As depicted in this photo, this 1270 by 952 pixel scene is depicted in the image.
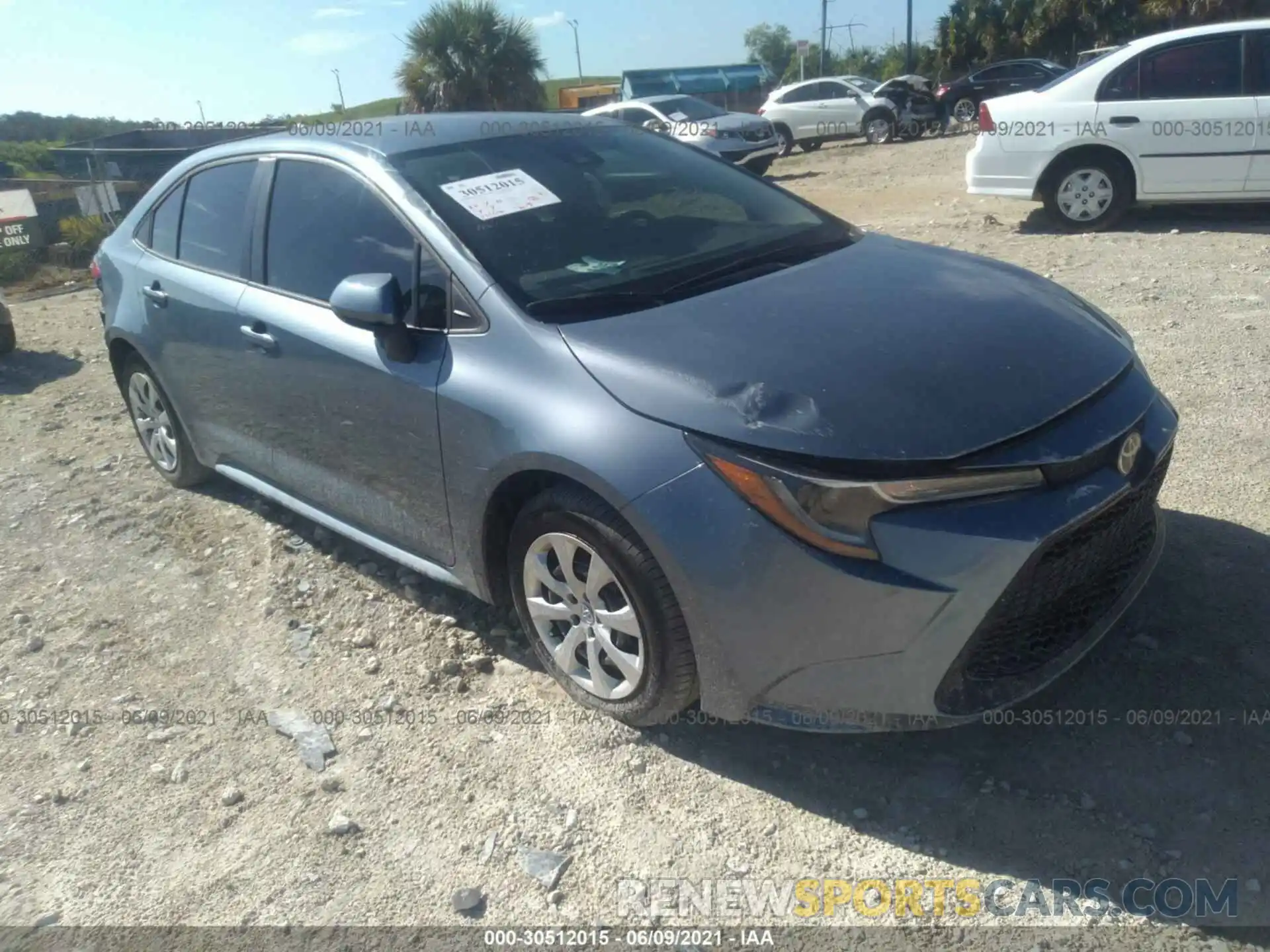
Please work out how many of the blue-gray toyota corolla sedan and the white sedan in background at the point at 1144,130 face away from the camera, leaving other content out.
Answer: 0

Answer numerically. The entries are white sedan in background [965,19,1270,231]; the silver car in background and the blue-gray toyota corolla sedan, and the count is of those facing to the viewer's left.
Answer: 0

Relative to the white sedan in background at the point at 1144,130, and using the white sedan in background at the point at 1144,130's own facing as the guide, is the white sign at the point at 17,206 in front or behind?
behind

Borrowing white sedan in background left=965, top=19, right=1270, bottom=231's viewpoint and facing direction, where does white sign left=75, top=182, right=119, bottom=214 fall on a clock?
The white sign is roughly at 6 o'clock from the white sedan in background.

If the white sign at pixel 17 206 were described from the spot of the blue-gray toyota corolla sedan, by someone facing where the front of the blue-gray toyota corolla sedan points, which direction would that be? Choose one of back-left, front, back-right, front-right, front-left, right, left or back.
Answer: back

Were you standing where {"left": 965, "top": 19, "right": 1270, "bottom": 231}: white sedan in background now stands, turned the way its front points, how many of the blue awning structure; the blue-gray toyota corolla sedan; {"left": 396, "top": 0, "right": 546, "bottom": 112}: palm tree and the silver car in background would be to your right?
1

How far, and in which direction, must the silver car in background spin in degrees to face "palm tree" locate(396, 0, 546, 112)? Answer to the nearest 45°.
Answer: approximately 180°

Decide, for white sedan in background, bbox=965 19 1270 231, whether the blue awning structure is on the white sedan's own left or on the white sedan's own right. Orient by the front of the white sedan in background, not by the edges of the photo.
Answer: on the white sedan's own left

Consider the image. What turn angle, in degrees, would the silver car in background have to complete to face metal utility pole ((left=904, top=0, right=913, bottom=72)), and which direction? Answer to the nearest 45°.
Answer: approximately 135° to its left

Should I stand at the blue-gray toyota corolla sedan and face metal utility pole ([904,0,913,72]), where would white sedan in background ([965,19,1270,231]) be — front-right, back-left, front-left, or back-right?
front-right

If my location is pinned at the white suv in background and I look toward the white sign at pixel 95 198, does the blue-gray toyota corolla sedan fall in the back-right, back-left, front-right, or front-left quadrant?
front-left

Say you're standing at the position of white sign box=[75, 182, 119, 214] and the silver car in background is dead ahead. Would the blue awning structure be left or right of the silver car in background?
left

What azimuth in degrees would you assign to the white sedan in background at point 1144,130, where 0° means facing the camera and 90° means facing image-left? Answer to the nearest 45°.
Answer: approximately 270°

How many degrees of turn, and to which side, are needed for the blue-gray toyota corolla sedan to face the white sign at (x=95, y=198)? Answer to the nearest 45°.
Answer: approximately 180°

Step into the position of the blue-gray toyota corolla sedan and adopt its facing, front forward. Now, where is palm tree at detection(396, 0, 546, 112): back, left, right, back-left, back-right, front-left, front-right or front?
back-left

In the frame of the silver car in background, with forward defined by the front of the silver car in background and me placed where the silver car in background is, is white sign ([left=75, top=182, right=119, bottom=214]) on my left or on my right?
on my right
